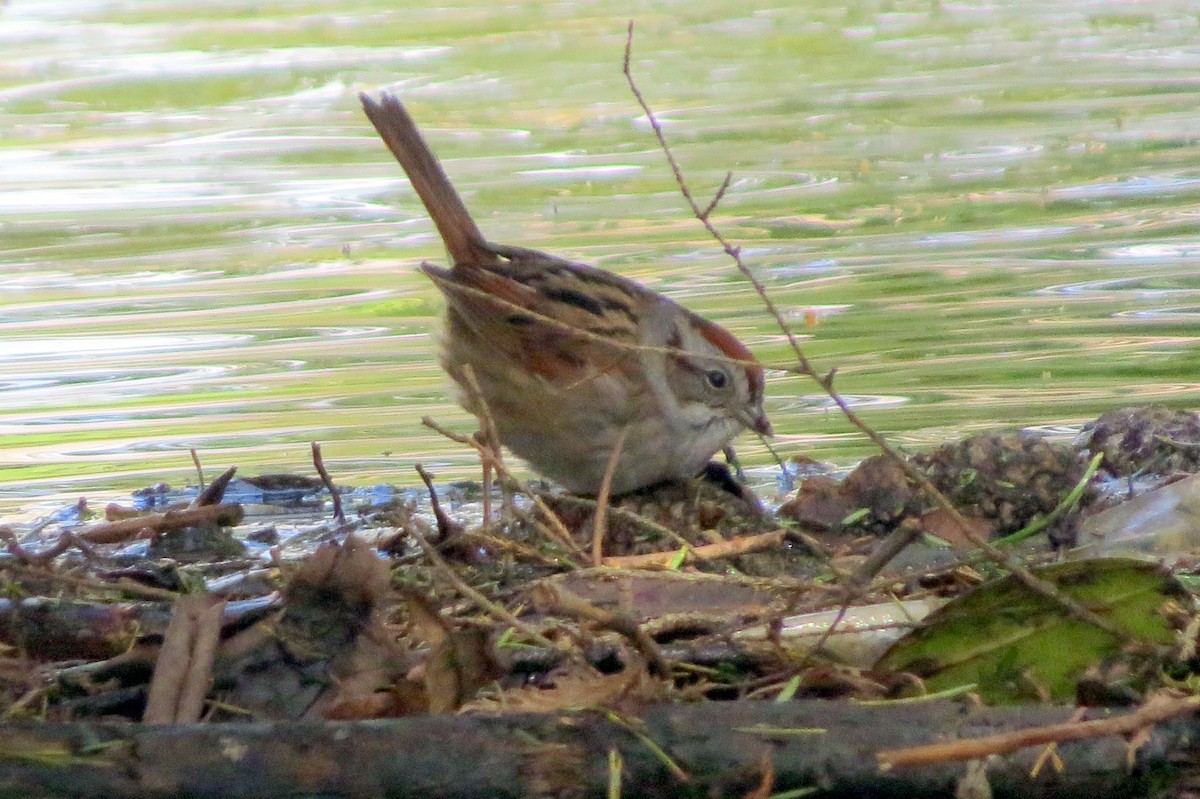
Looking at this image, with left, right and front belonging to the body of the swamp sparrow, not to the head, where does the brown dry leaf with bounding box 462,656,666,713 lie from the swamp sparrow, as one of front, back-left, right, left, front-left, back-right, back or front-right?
right

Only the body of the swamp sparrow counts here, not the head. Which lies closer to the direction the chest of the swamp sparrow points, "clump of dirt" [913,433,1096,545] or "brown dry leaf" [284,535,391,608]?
the clump of dirt

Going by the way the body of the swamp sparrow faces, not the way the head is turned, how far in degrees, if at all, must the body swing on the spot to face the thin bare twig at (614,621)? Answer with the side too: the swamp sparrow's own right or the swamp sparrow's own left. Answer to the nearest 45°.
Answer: approximately 90° to the swamp sparrow's own right

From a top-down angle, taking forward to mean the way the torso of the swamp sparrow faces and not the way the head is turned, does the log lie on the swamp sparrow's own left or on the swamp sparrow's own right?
on the swamp sparrow's own right

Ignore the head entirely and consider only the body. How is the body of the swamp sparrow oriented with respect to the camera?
to the viewer's right

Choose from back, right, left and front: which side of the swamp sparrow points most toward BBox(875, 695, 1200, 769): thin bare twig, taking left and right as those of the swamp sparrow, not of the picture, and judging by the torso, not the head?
right

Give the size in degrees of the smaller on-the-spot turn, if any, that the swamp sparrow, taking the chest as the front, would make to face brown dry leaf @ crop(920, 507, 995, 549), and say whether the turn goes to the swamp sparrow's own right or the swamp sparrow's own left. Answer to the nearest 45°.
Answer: approximately 45° to the swamp sparrow's own right

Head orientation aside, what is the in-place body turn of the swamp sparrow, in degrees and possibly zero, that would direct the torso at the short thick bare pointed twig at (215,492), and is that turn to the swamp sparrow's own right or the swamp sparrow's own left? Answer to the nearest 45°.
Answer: approximately 135° to the swamp sparrow's own right

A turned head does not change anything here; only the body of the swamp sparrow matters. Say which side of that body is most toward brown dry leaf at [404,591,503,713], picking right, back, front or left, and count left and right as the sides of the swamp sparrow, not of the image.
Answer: right
